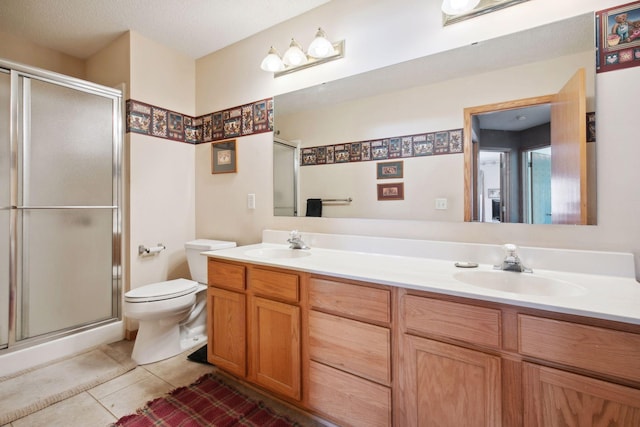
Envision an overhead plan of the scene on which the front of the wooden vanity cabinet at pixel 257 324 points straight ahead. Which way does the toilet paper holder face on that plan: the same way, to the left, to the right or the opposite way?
to the left

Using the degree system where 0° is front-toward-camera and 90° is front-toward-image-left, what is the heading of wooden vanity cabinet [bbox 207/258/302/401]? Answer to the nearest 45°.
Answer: approximately 45°

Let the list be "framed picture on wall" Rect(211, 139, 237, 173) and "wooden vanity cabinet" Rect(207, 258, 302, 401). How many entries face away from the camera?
0

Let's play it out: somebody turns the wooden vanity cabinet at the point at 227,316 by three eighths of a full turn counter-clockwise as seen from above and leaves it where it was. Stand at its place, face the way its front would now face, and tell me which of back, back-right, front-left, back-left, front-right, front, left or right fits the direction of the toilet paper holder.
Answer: back-left

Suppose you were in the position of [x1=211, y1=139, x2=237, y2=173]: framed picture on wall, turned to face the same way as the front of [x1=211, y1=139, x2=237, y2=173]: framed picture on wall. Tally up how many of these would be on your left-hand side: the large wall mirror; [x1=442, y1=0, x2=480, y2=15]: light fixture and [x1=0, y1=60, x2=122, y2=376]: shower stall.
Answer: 2

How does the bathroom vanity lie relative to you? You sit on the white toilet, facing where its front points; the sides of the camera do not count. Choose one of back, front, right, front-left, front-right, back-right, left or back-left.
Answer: left

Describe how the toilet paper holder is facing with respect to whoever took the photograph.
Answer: facing the viewer and to the right of the viewer

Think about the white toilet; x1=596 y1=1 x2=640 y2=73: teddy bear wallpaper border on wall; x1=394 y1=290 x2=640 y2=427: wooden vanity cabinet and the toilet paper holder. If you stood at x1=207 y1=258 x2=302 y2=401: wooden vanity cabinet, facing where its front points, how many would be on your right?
2

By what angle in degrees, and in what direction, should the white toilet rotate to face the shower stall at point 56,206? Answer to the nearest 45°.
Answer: approximately 90° to its right

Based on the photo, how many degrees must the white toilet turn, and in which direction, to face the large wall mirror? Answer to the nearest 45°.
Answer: approximately 90° to its left

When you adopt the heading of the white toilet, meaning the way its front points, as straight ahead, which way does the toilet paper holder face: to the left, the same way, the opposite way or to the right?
to the left

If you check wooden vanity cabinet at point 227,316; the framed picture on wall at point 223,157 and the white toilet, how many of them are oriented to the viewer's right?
0

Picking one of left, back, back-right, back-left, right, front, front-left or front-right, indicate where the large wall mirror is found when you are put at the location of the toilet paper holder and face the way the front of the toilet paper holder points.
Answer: front

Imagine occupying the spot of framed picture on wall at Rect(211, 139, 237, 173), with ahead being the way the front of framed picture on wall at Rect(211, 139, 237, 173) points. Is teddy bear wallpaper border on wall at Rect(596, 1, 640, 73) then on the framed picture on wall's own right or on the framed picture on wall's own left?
on the framed picture on wall's own left

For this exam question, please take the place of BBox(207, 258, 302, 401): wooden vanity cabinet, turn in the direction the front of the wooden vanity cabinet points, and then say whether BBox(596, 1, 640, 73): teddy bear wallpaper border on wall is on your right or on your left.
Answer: on your left

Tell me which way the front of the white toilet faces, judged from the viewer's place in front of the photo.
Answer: facing the viewer and to the left of the viewer

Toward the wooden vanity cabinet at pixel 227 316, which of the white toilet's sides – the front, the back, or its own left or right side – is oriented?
left
